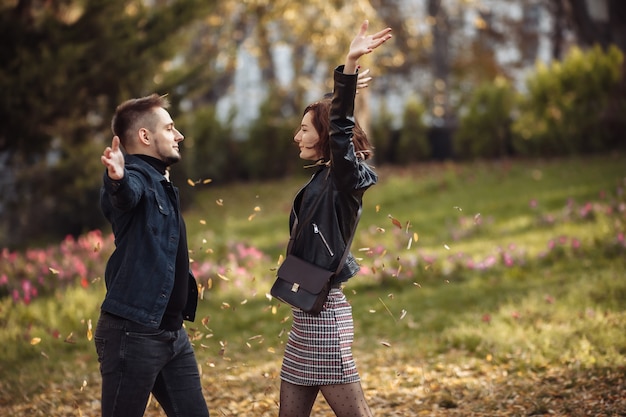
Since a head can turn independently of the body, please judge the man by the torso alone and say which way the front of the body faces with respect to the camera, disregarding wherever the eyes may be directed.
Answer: to the viewer's right

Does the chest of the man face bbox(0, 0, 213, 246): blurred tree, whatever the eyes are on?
no

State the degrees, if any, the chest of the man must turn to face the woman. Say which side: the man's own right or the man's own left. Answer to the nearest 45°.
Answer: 0° — they already face them

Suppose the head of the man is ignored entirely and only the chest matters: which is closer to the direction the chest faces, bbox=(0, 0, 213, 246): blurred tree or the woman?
the woman

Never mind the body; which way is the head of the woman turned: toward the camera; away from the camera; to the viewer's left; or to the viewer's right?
to the viewer's left

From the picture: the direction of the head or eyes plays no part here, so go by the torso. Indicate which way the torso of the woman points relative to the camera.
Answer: to the viewer's left

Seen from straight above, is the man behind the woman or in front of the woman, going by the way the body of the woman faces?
in front

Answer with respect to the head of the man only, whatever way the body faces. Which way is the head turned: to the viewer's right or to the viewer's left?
to the viewer's right

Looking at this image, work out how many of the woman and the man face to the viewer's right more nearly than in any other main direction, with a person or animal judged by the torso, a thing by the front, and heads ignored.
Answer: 1

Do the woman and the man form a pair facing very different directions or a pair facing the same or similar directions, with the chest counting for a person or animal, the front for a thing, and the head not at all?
very different directions
